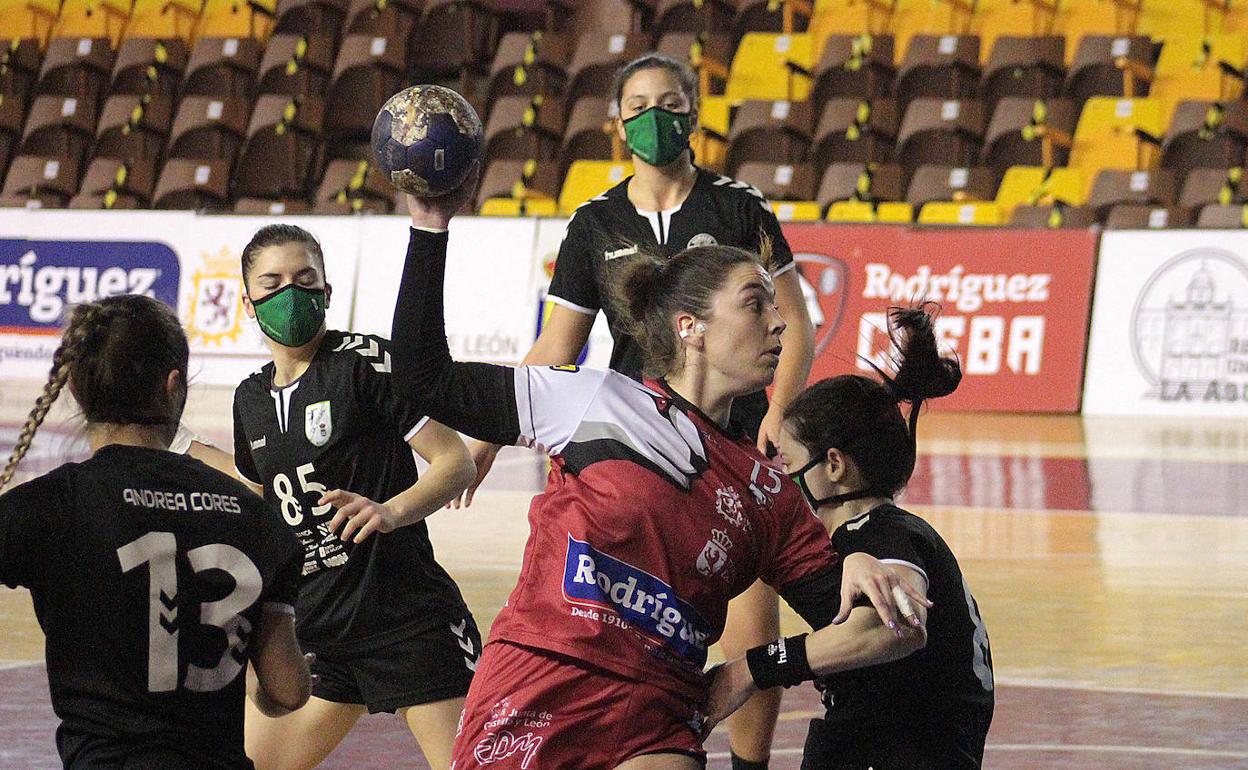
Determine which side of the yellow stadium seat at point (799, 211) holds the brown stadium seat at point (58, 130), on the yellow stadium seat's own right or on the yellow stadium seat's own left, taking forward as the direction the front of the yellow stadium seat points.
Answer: on the yellow stadium seat's own right

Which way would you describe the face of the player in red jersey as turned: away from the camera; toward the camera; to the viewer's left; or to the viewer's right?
to the viewer's right

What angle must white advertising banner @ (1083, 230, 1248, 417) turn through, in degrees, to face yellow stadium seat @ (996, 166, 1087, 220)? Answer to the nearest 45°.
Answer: approximately 135° to its right

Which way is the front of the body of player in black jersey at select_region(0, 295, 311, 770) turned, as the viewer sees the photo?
away from the camera

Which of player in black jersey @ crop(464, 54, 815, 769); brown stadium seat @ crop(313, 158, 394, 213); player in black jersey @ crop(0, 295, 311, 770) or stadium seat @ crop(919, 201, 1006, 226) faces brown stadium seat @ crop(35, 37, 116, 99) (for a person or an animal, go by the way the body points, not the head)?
player in black jersey @ crop(0, 295, 311, 770)

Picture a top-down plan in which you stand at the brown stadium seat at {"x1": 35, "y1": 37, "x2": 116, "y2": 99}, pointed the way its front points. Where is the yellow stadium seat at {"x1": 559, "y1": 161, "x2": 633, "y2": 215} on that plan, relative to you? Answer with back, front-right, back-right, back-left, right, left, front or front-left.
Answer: front-left

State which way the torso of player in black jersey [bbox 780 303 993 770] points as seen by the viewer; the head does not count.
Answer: to the viewer's left

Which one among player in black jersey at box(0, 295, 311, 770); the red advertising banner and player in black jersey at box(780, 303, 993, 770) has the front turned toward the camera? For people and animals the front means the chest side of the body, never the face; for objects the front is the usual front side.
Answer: the red advertising banner

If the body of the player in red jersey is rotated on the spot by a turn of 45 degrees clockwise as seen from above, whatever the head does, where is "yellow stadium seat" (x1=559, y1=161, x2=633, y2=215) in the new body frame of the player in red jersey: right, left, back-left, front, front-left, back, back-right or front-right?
back

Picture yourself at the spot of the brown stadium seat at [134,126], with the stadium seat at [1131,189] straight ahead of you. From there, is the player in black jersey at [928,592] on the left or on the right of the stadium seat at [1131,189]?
right

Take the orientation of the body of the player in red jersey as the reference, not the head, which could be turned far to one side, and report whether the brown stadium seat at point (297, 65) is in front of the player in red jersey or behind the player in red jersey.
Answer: behind

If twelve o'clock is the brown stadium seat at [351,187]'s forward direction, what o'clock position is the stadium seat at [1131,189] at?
The stadium seat is roughly at 10 o'clock from the brown stadium seat.

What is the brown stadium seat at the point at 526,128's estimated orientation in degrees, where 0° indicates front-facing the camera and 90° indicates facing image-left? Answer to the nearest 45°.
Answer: approximately 0°
